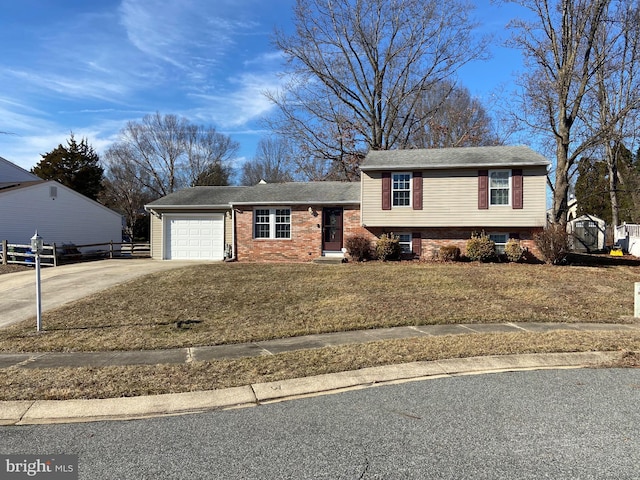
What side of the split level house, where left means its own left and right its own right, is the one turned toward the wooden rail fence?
right

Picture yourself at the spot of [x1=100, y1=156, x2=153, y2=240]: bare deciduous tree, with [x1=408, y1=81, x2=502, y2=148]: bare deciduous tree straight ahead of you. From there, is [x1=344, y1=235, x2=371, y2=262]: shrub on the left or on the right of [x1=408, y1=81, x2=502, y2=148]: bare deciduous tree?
right

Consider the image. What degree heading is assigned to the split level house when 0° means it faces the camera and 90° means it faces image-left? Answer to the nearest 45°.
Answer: approximately 0°

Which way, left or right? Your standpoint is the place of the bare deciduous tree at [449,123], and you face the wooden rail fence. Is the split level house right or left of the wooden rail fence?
left

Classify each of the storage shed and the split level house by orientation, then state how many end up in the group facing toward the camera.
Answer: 2

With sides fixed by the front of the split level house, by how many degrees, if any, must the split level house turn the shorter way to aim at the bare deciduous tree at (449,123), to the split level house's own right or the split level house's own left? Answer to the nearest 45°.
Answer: approximately 180°

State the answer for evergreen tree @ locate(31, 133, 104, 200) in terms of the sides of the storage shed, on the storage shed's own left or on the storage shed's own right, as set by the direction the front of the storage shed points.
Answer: on the storage shed's own right

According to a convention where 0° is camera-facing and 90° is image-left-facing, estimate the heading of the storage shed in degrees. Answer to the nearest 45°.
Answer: approximately 0°
